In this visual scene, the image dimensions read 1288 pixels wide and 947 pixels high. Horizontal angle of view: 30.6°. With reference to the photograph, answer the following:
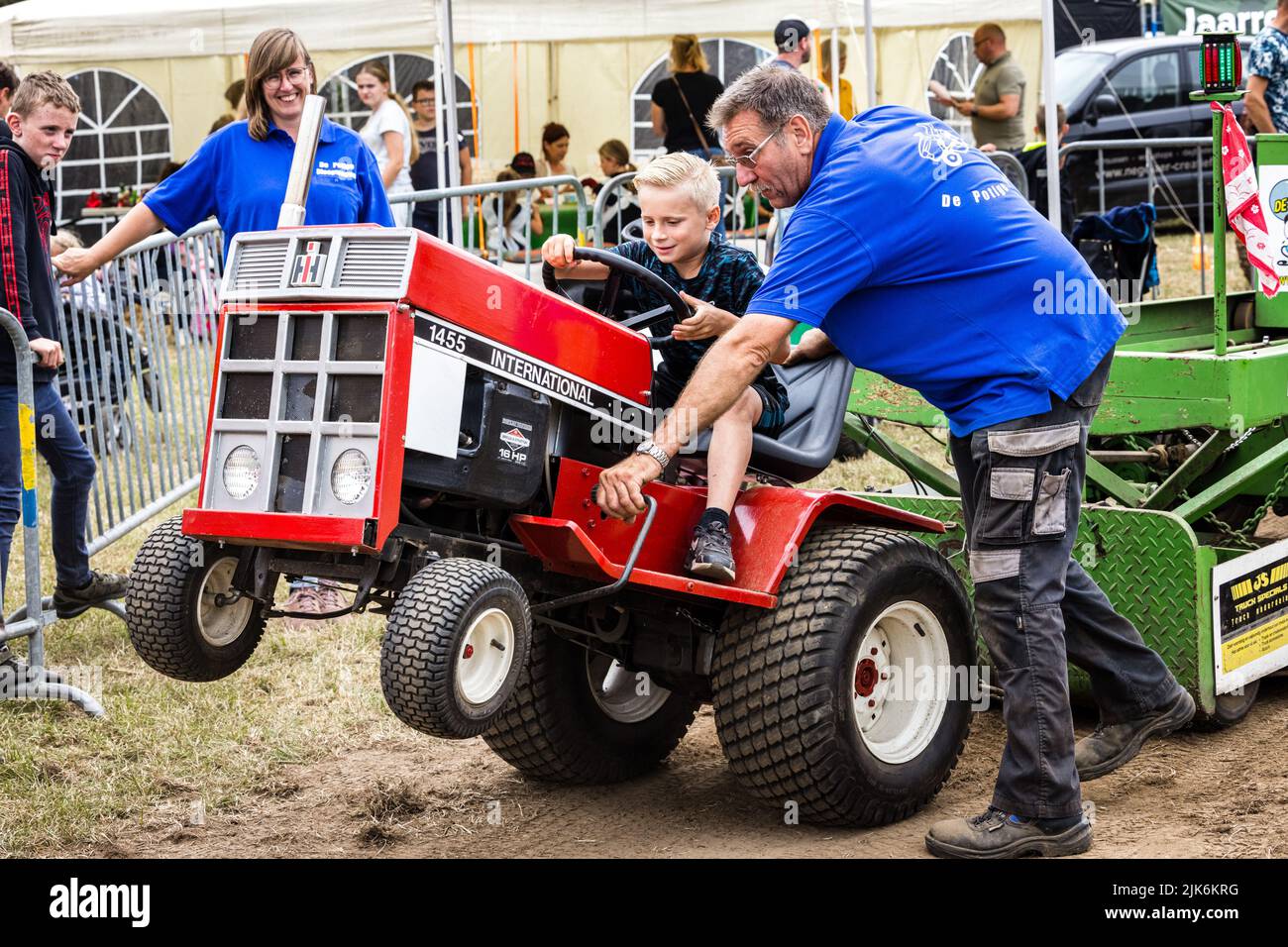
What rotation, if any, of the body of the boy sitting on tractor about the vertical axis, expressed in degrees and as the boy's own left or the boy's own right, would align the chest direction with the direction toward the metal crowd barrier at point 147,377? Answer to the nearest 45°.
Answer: approximately 90° to the boy's own right

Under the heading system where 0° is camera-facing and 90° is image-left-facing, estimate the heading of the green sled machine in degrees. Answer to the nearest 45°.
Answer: approximately 45°

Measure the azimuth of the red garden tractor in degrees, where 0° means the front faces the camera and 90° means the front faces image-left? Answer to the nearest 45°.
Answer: approximately 45°

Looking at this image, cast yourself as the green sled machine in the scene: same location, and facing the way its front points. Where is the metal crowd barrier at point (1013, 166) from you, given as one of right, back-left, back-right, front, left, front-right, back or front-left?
back-right

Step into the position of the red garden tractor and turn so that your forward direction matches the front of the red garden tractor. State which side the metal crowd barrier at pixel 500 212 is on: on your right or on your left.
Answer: on your right
